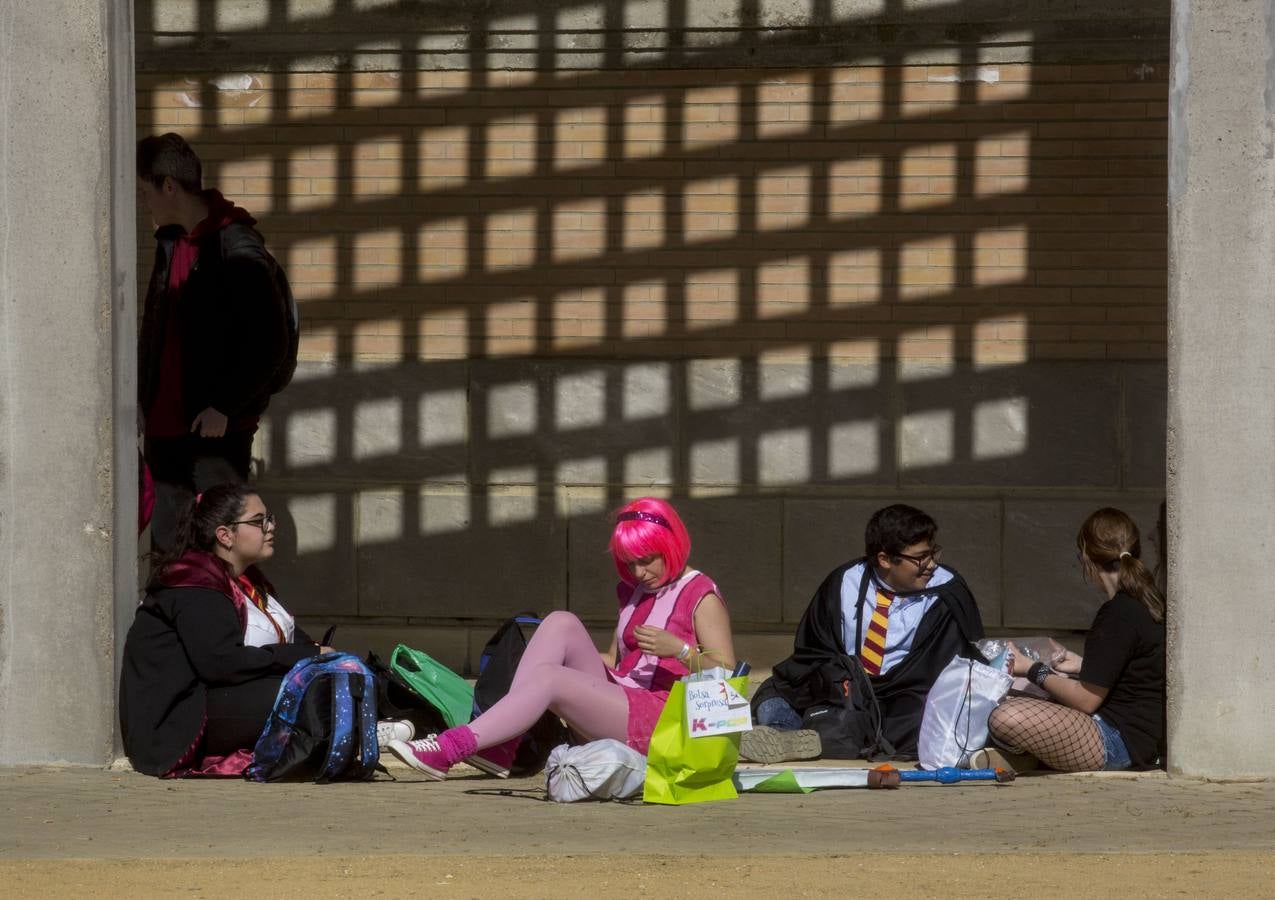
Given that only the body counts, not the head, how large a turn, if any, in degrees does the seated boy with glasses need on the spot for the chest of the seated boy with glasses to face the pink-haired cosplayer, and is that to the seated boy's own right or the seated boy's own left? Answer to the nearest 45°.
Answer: approximately 45° to the seated boy's own right

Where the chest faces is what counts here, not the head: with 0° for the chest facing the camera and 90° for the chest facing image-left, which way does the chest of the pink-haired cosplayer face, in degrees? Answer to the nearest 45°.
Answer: approximately 45°

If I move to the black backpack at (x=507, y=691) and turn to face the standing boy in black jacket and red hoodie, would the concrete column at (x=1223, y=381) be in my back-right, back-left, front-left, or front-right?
back-right

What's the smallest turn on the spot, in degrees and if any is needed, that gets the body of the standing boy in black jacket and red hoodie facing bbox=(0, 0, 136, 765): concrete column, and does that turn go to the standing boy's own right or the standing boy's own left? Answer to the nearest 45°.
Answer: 0° — they already face it

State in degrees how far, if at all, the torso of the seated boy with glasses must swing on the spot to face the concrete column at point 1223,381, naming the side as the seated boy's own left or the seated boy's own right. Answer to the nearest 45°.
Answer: approximately 45° to the seated boy's own left

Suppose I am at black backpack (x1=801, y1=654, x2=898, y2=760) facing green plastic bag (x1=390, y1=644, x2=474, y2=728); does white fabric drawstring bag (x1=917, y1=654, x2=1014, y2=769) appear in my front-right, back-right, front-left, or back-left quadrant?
back-left

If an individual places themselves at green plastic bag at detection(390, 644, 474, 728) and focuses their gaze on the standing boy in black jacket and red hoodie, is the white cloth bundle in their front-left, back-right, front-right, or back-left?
back-left

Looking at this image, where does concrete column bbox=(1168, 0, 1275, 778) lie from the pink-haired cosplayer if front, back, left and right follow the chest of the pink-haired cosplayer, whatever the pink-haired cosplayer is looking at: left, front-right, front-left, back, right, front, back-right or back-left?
back-left

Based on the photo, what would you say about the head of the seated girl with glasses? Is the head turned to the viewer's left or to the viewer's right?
to the viewer's right

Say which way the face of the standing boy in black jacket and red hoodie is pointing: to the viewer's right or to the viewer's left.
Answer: to the viewer's left

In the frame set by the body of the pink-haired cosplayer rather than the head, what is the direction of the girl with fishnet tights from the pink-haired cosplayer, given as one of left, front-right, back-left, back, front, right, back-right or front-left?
back-left

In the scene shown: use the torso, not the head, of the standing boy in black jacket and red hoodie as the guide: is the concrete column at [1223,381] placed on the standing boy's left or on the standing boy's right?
on the standing boy's left
